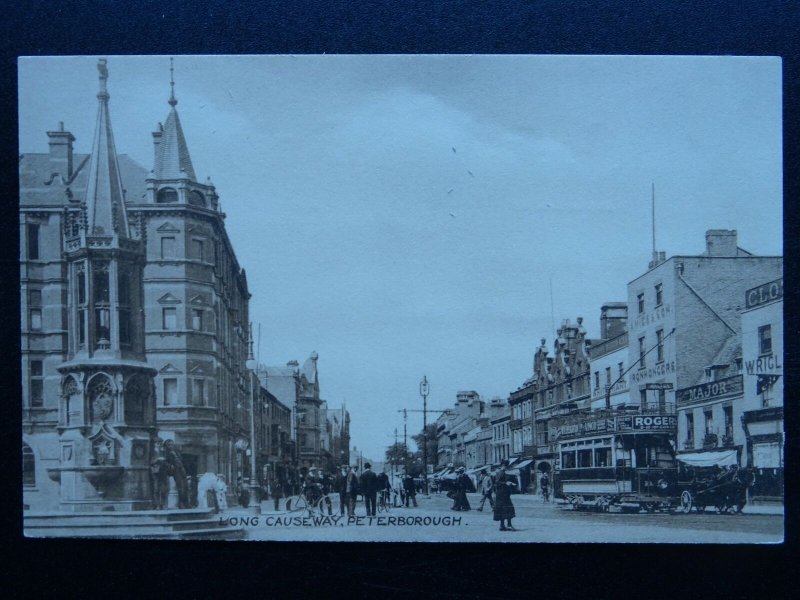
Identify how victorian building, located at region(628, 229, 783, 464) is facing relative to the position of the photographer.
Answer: facing the viewer and to the left of the viewer

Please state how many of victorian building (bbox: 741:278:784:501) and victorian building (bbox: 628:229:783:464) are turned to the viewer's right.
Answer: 0

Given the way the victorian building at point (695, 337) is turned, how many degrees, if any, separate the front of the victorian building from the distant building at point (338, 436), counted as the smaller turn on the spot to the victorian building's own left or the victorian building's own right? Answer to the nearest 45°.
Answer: approximately 45° to the victorian building's own right

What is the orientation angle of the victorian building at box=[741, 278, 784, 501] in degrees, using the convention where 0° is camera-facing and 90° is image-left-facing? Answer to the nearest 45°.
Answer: approximately 45°
